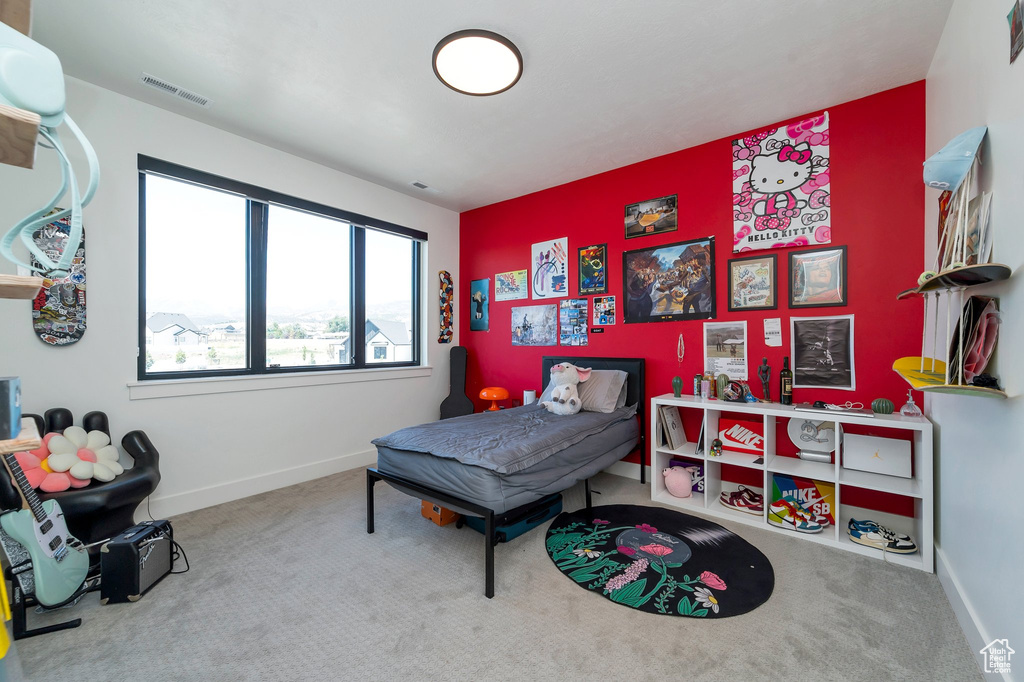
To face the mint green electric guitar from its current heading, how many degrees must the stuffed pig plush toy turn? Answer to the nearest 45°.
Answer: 0° — it already faces it

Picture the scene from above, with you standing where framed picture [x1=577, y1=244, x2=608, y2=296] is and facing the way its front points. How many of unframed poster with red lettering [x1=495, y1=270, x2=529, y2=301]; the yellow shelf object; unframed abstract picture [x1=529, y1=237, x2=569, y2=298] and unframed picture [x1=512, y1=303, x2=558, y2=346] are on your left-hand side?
1

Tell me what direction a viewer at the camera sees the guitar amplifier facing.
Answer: facing the viewer and to the right of the viewer

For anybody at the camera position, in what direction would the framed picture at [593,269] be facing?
facing the viewer and to the left of the viewer

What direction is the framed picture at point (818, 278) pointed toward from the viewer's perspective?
toward the camera

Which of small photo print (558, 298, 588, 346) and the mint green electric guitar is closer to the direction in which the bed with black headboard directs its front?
the mint green electric guitar

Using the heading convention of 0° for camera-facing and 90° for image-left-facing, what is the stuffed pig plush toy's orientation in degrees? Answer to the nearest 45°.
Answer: approximately 45°

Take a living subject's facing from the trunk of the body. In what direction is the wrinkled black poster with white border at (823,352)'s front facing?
toward the camera

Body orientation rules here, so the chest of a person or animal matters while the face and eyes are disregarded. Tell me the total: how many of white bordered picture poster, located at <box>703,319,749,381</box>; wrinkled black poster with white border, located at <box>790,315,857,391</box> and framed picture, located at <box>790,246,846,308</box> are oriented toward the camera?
3

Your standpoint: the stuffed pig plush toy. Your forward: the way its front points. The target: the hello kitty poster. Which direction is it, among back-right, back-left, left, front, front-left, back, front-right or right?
back-left

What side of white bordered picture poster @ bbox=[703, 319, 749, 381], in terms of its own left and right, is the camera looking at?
front

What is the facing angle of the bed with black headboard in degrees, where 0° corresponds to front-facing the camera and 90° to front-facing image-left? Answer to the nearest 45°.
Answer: approximately 45°

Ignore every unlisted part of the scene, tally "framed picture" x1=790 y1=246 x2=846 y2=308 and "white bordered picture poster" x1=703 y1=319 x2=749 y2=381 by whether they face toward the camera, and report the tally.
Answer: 2

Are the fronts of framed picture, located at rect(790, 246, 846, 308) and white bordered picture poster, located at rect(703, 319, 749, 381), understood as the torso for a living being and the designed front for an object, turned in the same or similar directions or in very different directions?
same or similar directions

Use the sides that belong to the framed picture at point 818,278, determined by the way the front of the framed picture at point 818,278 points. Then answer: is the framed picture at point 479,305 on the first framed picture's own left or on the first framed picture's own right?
on the first framed picture's own right

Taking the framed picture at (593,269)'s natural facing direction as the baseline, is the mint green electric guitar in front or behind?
in front

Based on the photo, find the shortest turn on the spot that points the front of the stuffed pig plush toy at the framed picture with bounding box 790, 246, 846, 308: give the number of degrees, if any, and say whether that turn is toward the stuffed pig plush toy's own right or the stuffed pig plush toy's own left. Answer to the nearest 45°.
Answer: approximately 135° to the stuffed pig plush toy's own left
